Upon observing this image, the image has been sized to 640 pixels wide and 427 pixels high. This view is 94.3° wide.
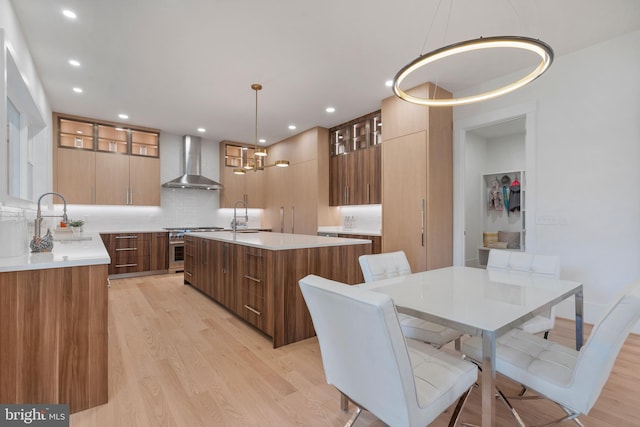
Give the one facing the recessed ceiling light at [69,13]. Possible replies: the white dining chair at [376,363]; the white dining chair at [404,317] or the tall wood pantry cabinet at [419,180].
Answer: the tall wood pantry cabinet

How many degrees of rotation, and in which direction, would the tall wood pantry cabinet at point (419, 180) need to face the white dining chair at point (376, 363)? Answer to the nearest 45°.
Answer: approximately 45° to its left

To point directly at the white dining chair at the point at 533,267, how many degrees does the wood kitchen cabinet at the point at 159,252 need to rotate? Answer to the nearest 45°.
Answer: approximately 45° to its left

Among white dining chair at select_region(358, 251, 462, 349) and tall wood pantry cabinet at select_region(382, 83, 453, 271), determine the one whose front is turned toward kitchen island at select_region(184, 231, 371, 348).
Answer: the tall wood pantry cabinet

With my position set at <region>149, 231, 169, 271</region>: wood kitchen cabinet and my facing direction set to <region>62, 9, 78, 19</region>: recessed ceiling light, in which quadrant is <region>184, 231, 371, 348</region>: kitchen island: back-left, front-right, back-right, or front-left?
front-left

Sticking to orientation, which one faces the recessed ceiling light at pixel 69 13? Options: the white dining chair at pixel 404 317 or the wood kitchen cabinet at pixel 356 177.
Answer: the wood kitchen cabinet

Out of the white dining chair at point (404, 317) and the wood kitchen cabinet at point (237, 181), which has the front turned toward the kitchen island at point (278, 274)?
the wood kitchen cabinet

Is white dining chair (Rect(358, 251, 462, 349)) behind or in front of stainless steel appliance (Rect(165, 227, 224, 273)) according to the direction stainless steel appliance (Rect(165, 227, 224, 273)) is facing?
in front

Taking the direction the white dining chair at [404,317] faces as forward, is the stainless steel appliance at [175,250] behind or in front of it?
behind

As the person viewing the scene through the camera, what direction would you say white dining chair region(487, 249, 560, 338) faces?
facing the viewer and to the left of the viewer

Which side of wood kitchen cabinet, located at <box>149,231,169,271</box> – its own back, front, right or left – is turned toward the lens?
front

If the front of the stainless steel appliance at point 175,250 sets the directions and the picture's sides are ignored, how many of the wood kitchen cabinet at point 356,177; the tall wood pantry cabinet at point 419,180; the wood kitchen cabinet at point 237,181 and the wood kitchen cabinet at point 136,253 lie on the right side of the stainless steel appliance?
1

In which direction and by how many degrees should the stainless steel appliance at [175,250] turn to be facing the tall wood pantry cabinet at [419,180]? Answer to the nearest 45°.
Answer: approximately 45° to its left

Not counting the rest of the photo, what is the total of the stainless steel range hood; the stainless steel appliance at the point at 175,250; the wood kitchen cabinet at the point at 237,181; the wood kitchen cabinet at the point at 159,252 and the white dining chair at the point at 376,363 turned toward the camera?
4

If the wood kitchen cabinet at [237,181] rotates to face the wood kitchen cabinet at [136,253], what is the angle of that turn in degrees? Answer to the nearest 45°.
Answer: approximately 45° to its right

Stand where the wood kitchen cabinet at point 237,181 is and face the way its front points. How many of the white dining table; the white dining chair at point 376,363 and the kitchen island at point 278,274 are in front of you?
3

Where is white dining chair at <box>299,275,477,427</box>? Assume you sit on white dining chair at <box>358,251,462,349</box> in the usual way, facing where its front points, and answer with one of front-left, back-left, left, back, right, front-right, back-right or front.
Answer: front-right

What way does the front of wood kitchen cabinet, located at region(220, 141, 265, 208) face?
toward the camera
